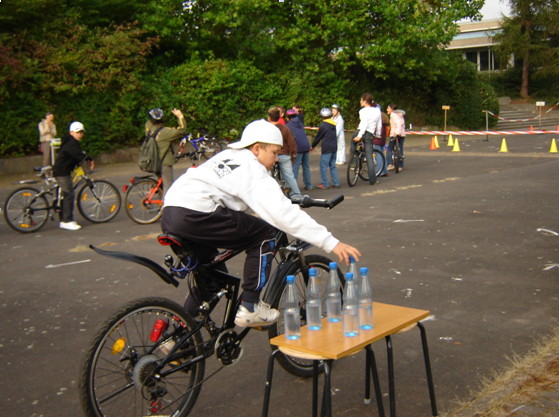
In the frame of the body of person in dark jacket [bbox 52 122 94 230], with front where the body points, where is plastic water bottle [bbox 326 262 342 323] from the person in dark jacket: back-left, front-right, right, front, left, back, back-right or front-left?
right

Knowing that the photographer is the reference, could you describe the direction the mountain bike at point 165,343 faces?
facing away from the viewer and to the right of the viewer

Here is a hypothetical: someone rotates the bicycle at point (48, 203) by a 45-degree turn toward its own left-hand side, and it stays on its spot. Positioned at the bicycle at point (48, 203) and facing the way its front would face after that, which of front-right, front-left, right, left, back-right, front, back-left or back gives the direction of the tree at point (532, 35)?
front

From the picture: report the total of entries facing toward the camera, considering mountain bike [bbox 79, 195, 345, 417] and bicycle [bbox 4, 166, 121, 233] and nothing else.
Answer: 0

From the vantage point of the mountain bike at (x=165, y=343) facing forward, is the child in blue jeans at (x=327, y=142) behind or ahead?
ahead

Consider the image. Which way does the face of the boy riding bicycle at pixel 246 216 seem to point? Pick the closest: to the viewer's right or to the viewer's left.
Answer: to the viewer's right

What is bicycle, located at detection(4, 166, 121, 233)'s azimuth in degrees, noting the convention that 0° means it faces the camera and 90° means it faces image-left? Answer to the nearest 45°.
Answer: approximately 270°

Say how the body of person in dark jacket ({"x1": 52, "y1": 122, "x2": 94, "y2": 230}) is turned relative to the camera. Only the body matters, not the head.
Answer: to the viewer's right

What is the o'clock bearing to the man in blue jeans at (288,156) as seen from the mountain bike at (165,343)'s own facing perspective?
The man in blue jeans is roughly at 11 o'clock from the mountain bike.

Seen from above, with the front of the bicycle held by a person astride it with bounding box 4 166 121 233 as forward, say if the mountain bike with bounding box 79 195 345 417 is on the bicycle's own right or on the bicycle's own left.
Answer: on the bicycle's own right
